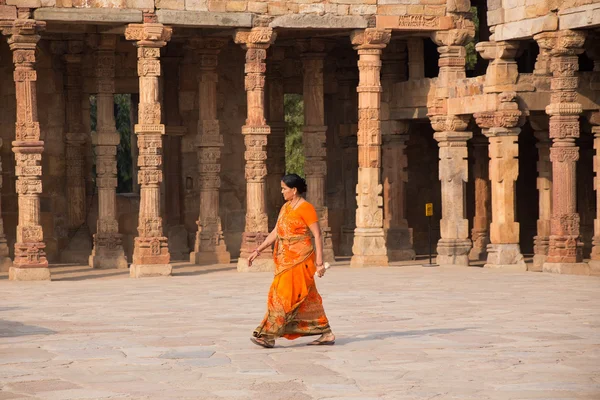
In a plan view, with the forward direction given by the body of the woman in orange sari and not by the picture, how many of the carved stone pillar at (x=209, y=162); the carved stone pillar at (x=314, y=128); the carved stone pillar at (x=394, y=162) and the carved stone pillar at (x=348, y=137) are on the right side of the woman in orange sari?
4

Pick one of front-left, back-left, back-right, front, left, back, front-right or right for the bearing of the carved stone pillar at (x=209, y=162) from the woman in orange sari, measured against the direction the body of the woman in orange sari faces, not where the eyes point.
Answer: right

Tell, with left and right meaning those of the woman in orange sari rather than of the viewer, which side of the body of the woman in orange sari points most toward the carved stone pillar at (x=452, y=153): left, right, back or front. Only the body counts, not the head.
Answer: right

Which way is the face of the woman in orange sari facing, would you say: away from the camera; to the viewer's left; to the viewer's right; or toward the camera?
to the viewer's left

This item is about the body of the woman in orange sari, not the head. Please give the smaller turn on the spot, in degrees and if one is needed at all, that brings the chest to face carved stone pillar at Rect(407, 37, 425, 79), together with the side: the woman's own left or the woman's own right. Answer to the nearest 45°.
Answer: approximately 90° to the woman's own right

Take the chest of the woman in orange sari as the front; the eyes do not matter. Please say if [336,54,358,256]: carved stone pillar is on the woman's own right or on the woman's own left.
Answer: on the woman's own right

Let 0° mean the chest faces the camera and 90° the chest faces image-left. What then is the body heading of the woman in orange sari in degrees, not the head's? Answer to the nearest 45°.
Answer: approximately 90°

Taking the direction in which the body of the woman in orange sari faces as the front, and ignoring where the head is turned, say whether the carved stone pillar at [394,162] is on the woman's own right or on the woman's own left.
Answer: on the woman's own right

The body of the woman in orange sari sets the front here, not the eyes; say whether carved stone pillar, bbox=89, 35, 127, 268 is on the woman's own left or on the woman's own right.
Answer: on the woman's own right

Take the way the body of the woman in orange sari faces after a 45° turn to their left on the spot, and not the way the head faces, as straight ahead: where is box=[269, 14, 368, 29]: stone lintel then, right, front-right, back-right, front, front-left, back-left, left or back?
back-right

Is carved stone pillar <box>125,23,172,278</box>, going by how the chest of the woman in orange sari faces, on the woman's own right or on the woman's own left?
on the woman's own right
